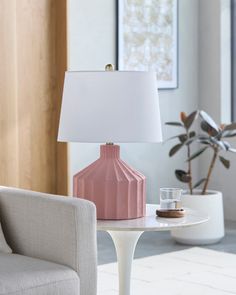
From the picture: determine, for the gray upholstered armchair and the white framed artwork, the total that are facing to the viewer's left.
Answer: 0

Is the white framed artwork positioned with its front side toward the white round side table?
yes

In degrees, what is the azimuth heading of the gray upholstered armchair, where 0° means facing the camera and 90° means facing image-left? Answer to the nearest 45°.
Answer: approximately 315°

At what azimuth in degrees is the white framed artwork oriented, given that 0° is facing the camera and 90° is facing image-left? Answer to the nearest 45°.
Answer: approximately 0°

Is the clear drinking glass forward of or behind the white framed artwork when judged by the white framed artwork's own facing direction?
forward

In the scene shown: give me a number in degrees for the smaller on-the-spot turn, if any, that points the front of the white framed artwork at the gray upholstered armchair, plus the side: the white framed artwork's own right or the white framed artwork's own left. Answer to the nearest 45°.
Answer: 0° — it already faces it
